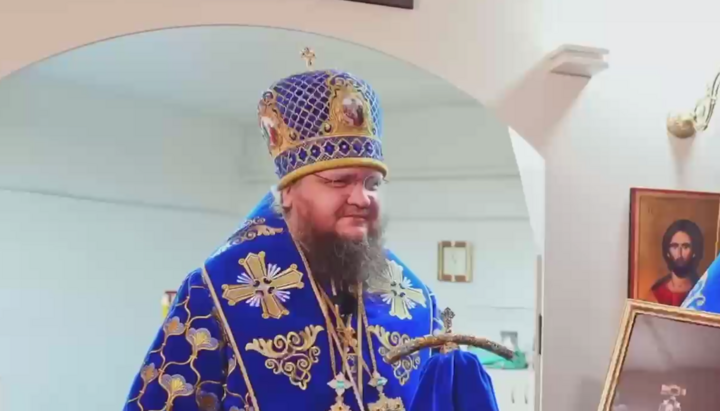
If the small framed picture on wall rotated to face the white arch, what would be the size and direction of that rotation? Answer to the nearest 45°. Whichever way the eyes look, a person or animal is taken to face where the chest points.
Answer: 0° — it already faces it

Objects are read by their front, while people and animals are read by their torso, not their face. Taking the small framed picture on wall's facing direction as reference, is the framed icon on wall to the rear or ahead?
ahead

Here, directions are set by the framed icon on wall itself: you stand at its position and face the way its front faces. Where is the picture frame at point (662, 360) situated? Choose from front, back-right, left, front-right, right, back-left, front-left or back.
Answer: front-left

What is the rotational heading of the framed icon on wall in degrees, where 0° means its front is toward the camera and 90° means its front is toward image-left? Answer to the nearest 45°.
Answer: approximately 45°

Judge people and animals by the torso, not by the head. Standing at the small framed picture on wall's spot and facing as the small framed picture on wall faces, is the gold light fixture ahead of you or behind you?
ahead

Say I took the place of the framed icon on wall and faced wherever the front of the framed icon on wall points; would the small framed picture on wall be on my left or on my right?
on my right

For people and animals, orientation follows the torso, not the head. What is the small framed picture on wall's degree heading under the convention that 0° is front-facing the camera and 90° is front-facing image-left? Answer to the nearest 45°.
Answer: approximately 0°
